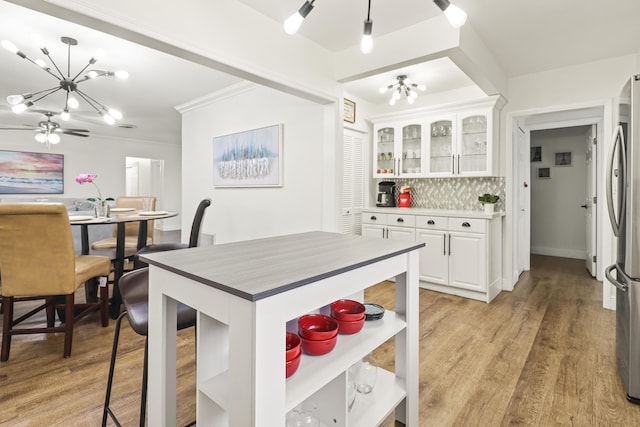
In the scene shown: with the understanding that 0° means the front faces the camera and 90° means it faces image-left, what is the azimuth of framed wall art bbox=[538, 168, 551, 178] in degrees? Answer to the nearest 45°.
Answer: approximately 0°

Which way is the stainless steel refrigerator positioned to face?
to the viewer's left

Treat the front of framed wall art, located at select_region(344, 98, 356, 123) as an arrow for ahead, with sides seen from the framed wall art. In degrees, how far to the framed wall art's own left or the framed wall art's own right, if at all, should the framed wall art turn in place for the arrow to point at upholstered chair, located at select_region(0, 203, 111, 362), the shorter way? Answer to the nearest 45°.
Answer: approximately 90° to the framed wall art's own right

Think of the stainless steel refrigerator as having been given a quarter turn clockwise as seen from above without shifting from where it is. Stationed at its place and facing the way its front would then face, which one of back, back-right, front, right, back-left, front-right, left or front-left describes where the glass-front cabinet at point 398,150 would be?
front-left

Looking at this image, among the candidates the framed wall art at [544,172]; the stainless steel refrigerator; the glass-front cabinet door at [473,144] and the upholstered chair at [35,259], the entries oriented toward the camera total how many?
2

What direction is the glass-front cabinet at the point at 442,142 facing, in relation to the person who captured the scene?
facing the viewer and to the left of the viewer

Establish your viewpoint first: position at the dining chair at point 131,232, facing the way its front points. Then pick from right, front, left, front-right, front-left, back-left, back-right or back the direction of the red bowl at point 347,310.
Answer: front-left

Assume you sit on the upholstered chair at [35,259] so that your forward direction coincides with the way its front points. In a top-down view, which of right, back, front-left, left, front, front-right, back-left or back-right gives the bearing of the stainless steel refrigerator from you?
right

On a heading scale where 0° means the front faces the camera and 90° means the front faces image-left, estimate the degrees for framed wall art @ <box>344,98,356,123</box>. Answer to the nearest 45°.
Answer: approximately 315°

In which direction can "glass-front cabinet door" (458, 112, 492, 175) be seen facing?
toward the camera

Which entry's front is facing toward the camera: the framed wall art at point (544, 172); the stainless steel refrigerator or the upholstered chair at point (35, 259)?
the framed wall art

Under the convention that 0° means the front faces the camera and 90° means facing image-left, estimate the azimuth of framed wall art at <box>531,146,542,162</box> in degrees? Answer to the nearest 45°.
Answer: approximately 0°

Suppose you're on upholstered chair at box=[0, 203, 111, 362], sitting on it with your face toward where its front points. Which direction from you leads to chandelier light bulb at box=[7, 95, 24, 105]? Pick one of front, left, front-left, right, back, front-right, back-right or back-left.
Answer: front-left

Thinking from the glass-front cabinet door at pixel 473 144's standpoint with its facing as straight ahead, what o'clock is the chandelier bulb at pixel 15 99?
The chandelier bulb is roughly at 2 o'clock from the glass-front cabinet door.

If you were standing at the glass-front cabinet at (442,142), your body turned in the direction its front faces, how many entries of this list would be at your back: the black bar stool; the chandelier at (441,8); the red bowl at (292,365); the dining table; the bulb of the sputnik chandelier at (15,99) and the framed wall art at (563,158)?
1
